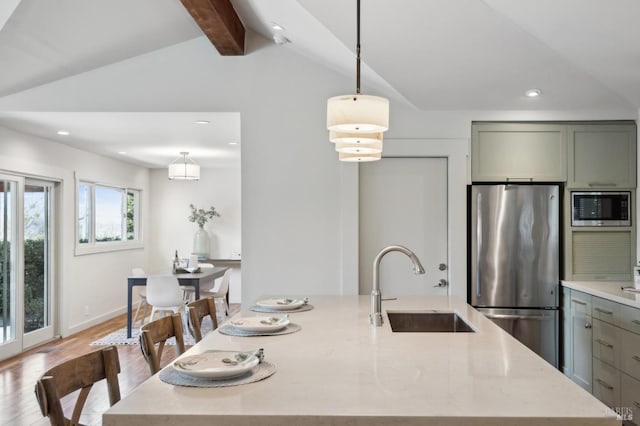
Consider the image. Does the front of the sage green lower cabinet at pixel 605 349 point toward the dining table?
no

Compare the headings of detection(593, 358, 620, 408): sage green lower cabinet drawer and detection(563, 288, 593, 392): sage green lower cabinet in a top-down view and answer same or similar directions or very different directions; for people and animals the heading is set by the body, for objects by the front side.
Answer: same or similar directions

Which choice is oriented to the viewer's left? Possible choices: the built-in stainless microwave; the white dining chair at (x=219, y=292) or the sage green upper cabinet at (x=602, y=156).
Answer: the white dining chair

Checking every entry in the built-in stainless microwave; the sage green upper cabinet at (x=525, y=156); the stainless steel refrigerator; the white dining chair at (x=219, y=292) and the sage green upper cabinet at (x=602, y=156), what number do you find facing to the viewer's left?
1

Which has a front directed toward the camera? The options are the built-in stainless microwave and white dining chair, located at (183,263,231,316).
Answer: the built-in stainless microwave

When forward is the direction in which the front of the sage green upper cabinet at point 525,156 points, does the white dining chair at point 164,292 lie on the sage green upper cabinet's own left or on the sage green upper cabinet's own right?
on the sage green upper cabinet's own right

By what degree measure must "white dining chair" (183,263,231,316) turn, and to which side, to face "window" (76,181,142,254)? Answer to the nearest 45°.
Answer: approximately 45° to its right

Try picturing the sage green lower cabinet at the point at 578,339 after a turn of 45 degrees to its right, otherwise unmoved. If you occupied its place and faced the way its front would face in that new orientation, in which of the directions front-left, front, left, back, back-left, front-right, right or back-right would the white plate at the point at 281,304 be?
front-left

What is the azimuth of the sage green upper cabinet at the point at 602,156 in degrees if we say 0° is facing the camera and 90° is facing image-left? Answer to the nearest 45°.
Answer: approximately 0°

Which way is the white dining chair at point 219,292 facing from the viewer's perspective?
to the viewer's left

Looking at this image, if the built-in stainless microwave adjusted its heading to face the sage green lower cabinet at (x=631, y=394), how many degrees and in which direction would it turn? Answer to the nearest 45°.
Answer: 0° — it already faces it

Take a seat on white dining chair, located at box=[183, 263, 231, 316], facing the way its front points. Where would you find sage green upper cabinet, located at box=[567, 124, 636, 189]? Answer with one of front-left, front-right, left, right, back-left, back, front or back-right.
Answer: back-left

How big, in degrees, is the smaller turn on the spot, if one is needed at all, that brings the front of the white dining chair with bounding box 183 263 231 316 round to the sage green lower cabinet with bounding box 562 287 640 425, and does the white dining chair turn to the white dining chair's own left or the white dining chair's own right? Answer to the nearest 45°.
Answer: approximately 135° to the white dining chair's own left

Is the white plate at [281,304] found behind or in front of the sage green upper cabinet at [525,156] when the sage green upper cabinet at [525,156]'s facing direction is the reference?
in front

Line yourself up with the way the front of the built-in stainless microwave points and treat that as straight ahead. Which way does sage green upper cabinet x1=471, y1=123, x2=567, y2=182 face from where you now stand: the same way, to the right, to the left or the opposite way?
the same way

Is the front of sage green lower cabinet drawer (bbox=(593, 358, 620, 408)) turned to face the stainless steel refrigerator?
no

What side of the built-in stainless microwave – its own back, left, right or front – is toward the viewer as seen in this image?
front
